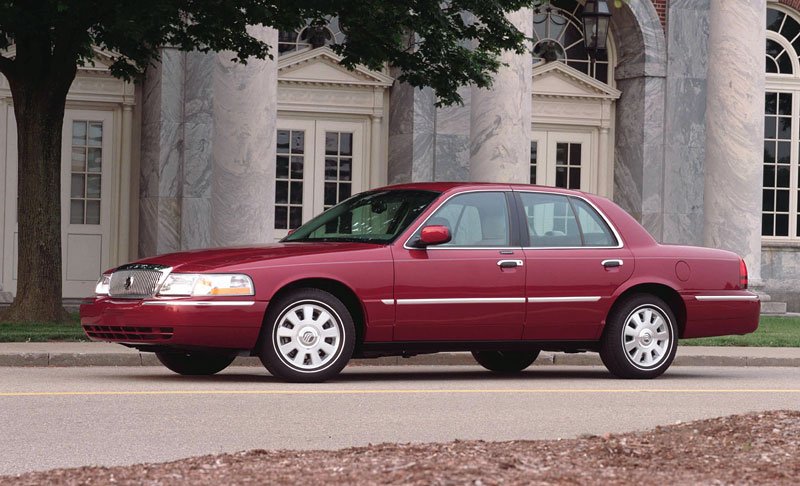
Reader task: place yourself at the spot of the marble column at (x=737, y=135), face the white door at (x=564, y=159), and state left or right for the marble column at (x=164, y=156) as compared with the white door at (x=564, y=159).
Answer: left

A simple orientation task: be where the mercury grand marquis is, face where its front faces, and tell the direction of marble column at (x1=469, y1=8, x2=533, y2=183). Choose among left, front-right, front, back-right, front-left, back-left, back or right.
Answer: back-right

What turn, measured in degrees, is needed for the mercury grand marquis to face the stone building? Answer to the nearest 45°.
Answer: approximately 135° to its right

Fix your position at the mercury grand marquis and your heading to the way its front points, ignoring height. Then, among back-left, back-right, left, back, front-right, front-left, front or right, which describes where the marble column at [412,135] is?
back-right

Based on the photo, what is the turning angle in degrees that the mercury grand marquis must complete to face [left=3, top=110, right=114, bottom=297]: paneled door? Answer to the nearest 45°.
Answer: approximately 90° to its right

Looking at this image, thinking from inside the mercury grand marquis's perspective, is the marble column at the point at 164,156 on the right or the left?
on its right

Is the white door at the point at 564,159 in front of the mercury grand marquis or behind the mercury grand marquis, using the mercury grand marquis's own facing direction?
behind
